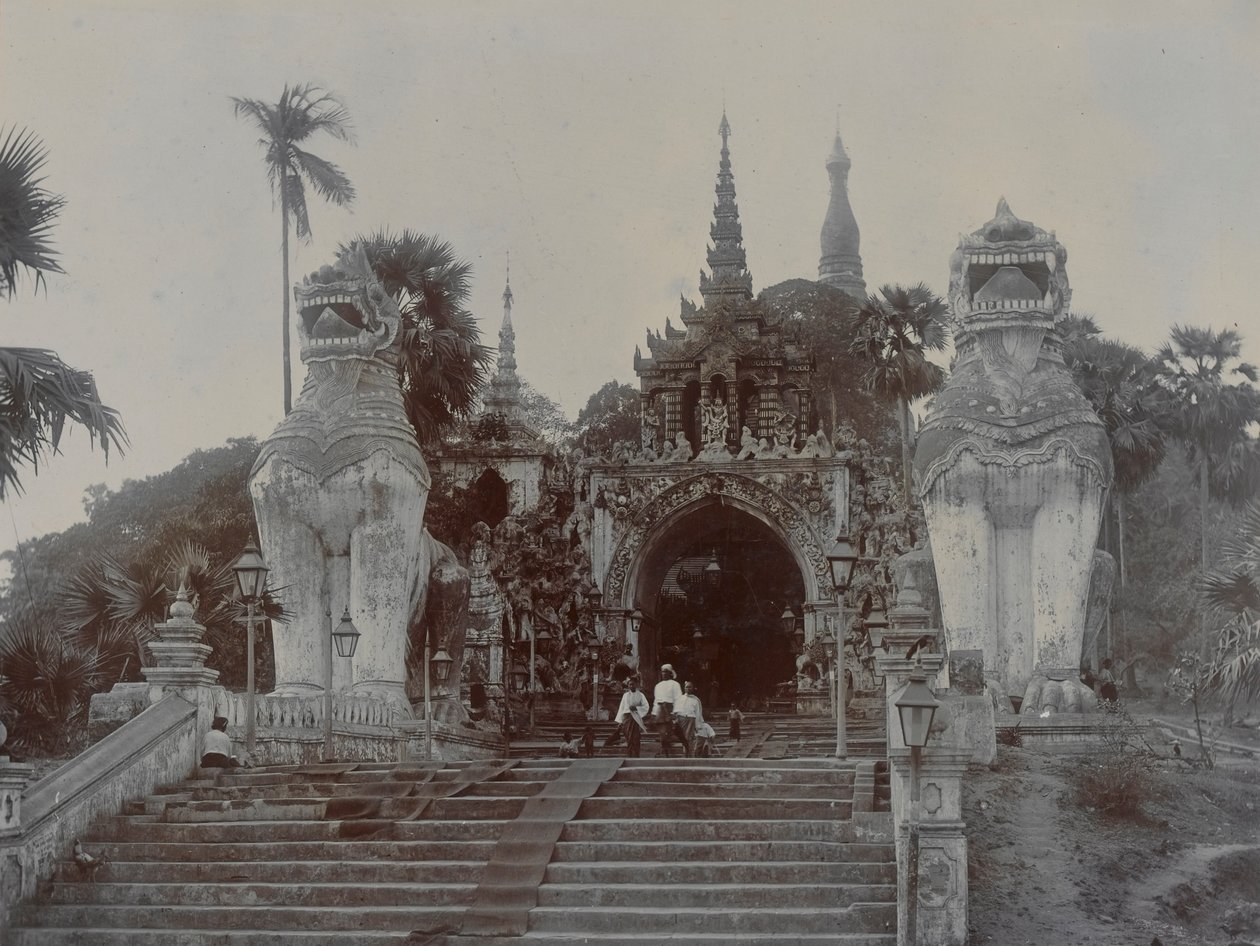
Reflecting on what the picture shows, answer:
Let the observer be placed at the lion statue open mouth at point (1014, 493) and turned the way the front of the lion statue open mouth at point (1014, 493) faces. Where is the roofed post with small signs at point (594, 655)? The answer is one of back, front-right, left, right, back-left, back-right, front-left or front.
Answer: back-right

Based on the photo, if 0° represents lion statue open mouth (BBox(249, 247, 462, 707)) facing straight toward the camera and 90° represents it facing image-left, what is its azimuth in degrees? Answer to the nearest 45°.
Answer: approximately 45°

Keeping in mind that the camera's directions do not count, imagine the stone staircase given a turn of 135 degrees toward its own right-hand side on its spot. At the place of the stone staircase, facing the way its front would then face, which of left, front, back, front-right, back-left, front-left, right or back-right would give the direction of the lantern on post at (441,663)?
front-right

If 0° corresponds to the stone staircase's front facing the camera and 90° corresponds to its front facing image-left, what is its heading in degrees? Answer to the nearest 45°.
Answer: approximately 0°

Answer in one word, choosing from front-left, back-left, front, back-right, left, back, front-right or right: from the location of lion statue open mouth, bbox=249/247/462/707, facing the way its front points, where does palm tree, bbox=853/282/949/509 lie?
back

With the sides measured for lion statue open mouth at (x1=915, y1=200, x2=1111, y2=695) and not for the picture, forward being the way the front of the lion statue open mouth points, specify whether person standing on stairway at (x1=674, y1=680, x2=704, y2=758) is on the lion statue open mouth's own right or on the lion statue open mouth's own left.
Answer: on the lion statue open mouth's own right

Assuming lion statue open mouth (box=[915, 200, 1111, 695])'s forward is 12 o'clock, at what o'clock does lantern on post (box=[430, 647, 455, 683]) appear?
The lantern on post is roughly at 3 o'clock from the lion statue open mouth.

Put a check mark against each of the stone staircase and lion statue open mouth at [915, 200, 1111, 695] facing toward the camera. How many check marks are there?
2

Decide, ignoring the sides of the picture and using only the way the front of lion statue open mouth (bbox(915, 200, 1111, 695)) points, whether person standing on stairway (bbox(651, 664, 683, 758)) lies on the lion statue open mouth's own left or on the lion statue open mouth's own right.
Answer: on the lion statue open mouth's own right

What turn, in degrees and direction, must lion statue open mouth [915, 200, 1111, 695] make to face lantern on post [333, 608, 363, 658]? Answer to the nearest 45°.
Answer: approximately 90° to its right

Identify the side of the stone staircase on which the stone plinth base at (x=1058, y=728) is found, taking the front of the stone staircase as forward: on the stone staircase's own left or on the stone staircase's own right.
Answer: on the stone staircase's own left

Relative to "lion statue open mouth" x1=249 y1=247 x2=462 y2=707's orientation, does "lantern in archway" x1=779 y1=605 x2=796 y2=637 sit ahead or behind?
behind
